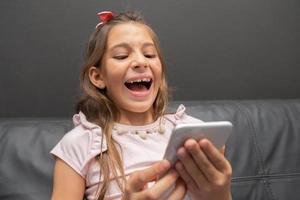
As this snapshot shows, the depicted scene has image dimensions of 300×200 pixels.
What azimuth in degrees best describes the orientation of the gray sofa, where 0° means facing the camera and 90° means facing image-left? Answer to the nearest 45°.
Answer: approximately 0°
